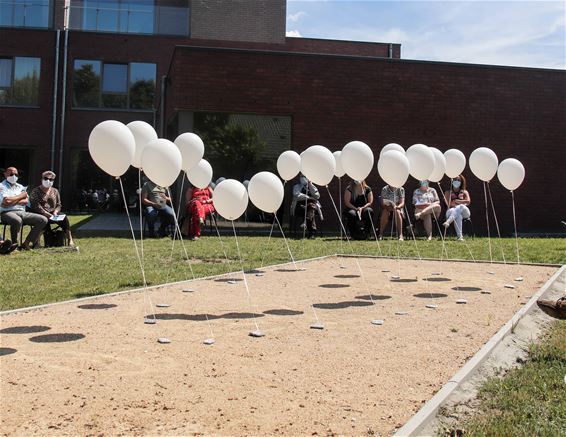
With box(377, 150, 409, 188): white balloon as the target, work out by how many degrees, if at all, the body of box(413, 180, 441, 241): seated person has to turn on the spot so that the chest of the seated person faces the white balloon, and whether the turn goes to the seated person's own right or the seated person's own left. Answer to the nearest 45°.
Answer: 0° — they already face it

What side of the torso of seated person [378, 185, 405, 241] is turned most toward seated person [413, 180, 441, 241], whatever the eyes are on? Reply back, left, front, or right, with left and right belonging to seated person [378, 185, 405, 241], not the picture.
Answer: left

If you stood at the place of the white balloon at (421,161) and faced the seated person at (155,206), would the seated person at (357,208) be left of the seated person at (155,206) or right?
right

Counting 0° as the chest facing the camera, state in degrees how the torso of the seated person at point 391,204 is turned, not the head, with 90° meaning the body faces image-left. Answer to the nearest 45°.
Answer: approximately 0°

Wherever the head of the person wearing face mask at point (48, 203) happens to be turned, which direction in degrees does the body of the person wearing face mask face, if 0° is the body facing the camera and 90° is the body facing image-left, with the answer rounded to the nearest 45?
approximately 315°

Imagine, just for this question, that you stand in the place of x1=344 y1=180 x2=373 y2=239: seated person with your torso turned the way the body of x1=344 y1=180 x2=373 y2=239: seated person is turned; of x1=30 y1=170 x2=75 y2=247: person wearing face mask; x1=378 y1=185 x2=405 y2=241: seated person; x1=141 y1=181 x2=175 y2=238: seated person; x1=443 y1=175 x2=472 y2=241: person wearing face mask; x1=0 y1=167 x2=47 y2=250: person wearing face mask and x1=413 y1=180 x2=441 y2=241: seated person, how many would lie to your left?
3

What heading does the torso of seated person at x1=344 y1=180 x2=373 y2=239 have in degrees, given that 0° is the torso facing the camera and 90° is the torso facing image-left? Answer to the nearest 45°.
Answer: approximately 0°
